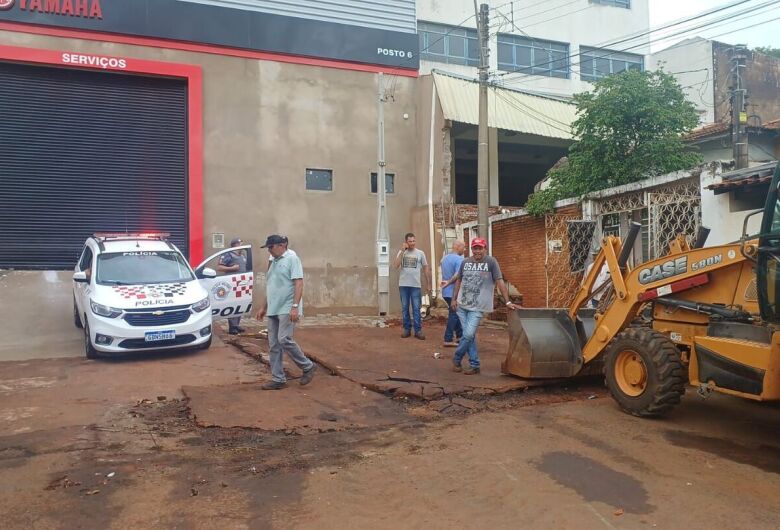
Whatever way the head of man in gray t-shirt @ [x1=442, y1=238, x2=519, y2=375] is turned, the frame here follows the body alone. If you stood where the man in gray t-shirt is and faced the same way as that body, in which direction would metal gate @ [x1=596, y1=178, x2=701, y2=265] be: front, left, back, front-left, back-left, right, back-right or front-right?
back-left

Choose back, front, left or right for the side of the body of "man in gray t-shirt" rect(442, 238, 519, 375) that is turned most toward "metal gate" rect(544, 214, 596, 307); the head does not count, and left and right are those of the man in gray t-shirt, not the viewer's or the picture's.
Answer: back

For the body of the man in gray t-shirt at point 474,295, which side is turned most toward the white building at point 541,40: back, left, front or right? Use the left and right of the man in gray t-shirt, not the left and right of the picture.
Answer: back

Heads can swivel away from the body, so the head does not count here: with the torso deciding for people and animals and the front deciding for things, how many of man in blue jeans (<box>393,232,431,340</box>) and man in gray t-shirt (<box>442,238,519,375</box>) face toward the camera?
2

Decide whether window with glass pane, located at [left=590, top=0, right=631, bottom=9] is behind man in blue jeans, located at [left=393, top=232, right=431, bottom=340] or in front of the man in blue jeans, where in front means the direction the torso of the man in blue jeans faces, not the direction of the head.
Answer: behind

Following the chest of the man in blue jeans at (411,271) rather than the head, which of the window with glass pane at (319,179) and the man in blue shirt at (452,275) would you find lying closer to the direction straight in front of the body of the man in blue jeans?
the man in blue shirt

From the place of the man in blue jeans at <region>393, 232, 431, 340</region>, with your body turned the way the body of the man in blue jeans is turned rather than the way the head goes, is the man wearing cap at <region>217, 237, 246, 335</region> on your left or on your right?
on your right
